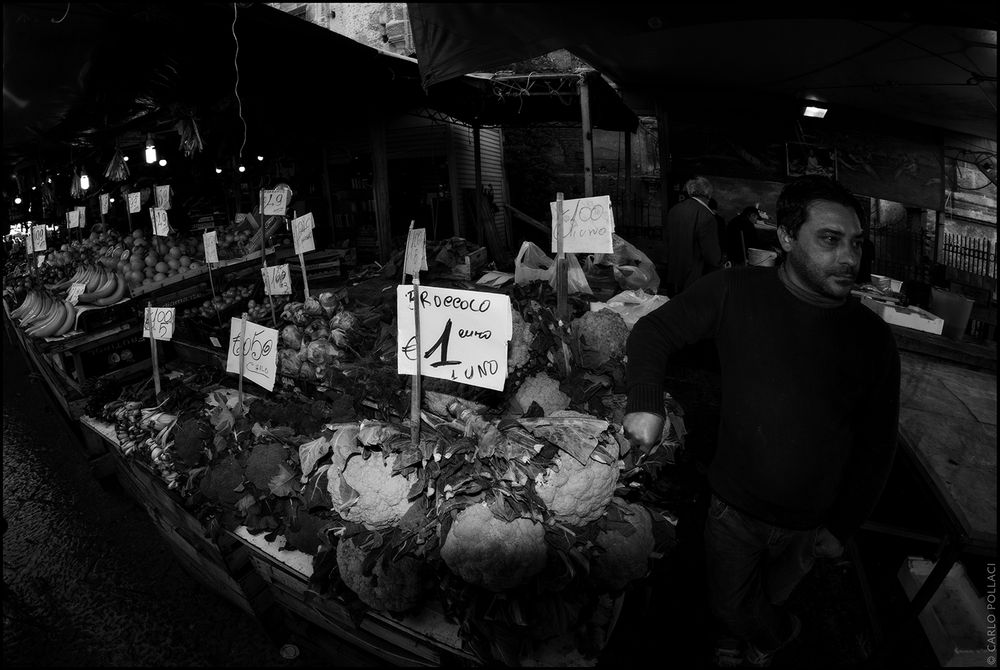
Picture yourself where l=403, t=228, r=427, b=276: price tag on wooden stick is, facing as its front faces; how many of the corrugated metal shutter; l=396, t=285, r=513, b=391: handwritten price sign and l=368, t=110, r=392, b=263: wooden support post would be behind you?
2

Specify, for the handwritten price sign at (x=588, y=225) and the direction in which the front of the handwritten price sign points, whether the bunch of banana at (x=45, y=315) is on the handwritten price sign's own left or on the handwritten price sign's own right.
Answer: on the handwritten price sign's own right

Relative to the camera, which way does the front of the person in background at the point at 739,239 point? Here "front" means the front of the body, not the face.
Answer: to the viewer's right

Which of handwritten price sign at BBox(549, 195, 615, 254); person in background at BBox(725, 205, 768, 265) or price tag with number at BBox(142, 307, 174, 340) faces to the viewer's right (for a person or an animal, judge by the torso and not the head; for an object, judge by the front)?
the person in background

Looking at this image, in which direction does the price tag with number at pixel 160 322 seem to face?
toward the camera

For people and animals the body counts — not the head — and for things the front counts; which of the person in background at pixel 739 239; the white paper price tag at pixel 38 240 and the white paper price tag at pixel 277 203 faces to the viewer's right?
the person in background

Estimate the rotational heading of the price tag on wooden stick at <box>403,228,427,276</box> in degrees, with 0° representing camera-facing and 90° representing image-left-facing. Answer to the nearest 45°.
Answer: approximately 0°

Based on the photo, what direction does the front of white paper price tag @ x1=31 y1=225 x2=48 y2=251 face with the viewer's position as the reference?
facing the viewer
